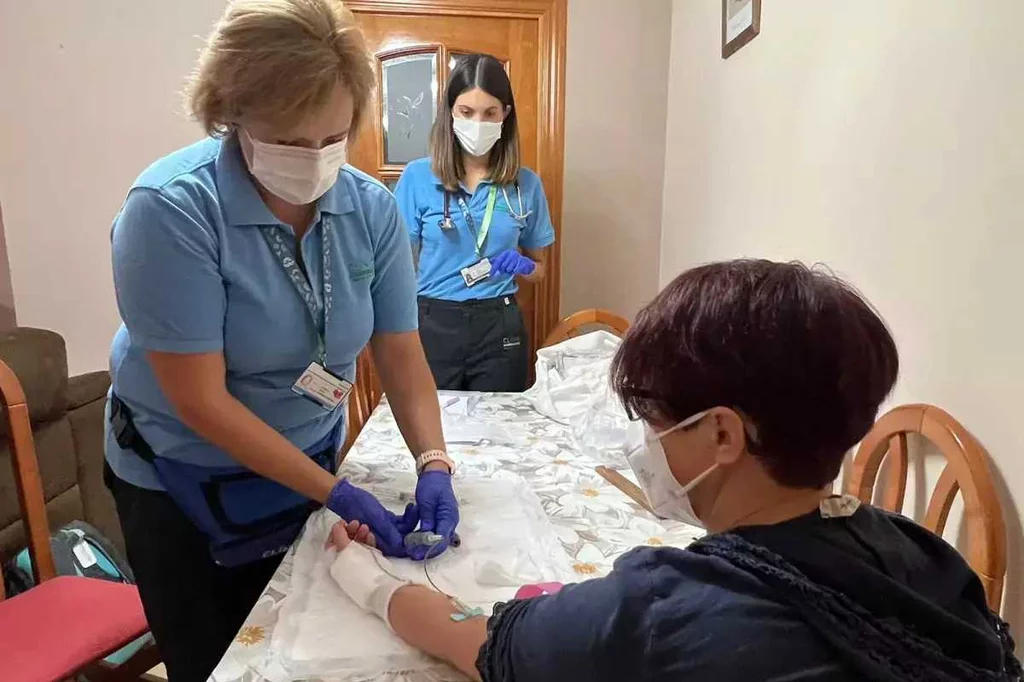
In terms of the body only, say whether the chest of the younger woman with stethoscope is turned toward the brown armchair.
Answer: no

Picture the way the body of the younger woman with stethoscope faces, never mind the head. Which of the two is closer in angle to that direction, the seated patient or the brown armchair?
the seated patient

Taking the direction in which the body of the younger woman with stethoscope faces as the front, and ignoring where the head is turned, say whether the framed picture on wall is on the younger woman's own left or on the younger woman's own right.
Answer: on the younger woman's own left

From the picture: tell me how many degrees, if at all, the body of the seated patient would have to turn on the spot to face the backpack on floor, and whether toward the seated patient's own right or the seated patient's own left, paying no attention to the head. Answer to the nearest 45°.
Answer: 0° — they already face it

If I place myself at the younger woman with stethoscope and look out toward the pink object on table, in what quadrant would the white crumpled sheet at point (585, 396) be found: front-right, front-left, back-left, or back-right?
front-left

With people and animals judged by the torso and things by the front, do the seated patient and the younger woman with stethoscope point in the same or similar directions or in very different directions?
very different directions

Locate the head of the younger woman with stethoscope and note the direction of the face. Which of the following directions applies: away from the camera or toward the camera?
toward the camera

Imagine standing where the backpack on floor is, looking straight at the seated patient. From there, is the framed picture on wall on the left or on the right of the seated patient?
left

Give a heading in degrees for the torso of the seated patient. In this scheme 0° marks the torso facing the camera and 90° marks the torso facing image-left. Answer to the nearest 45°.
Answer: approximately 135°

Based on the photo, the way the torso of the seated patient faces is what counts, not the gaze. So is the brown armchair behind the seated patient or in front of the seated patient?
in front

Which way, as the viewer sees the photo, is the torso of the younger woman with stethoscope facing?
toward the camera

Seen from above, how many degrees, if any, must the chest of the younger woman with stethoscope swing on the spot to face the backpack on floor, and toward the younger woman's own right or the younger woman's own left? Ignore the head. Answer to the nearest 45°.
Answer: approximately 45° to the younger woman's own right

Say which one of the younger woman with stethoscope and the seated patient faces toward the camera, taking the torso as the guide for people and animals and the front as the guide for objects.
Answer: the younger woman with stethoscope

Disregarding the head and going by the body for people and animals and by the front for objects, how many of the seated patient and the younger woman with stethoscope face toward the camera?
1

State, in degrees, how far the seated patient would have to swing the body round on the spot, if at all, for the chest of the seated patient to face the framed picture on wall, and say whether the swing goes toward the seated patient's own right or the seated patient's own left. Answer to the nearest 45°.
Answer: approximately 45° to the seated patient's own right

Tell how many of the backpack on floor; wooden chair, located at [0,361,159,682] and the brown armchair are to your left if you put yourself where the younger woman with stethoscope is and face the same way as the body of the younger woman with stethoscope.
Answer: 0

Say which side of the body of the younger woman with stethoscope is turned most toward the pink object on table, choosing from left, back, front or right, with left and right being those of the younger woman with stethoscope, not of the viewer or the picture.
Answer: front
